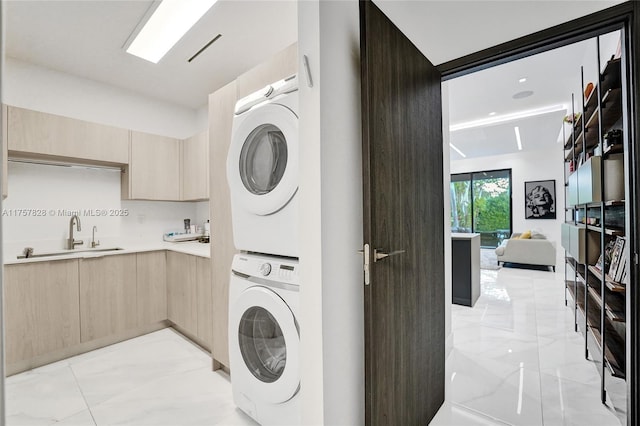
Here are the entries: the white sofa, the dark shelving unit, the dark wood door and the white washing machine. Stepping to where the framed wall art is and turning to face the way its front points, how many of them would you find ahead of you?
4

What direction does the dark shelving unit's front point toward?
to the viewer's left

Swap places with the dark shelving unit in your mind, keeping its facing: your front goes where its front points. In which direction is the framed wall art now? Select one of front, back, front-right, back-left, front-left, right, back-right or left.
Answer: right

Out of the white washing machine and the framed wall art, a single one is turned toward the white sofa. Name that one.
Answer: the framed wall art

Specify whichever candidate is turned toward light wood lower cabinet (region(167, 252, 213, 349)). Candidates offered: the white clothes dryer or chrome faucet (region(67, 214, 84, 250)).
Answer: the chrome faucet

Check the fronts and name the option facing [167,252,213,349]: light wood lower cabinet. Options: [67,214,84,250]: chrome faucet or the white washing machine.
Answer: the chrome faucet

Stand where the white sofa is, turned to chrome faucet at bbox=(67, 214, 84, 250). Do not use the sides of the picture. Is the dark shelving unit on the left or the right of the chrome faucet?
left

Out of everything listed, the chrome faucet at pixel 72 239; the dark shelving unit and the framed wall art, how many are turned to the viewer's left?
1

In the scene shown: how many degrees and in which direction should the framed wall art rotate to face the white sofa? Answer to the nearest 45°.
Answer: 0° — it already faces it

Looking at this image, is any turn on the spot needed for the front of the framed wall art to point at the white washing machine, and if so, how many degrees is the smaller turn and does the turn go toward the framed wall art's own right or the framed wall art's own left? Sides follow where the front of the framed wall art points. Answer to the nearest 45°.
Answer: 0° — it already faces it

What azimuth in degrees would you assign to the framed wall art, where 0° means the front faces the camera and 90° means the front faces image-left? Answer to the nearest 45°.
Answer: approximately 0°

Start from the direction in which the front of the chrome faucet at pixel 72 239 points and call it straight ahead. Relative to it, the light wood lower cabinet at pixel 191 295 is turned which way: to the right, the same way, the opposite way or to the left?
to the right

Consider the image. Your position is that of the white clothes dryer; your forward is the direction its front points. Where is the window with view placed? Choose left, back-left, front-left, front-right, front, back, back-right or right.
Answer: back

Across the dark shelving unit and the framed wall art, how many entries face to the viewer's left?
1
